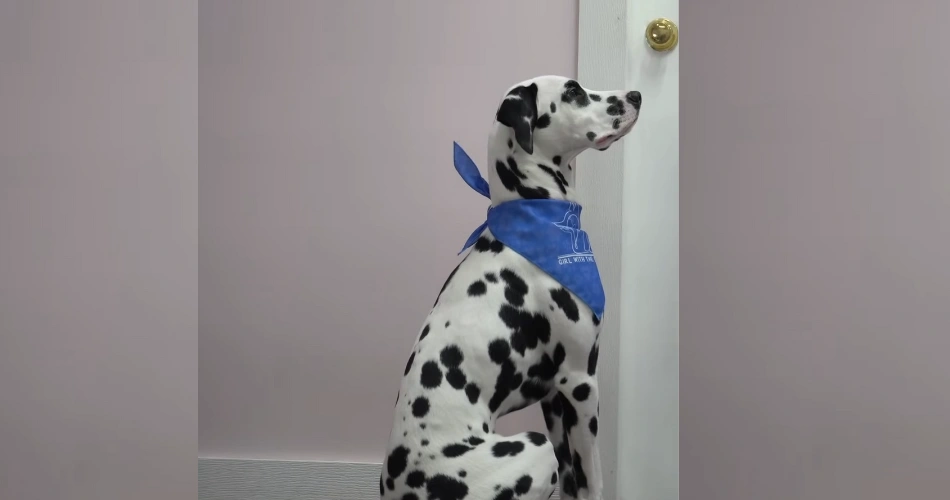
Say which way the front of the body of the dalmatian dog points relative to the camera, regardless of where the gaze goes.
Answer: to the viewer's right

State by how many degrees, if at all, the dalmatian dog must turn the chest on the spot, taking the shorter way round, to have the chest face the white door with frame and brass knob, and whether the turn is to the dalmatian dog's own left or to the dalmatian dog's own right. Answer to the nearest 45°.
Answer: approximately 45° to the dalmatian dog's own left
